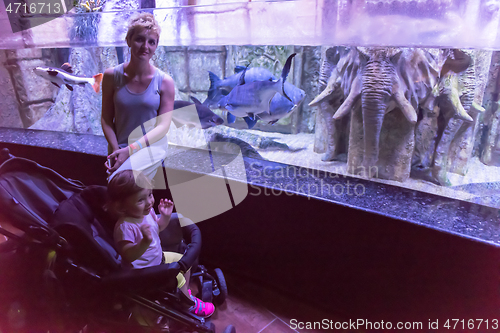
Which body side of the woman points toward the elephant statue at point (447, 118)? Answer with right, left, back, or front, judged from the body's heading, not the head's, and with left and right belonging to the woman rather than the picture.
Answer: left

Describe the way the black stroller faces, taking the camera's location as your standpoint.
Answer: facing to the right of the viewer

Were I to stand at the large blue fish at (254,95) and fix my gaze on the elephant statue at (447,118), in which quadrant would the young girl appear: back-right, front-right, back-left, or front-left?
back-right

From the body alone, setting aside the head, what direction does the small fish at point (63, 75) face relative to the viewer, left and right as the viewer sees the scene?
facing to the left of the viewer

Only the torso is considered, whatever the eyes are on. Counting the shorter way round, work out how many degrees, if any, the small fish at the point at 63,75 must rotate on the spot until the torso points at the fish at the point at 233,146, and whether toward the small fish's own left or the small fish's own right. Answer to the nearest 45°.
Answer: approximately 135° to the small fish's own left

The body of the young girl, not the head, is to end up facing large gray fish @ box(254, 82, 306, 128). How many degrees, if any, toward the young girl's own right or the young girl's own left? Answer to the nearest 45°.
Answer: approximately 90° to the young girl's own left
